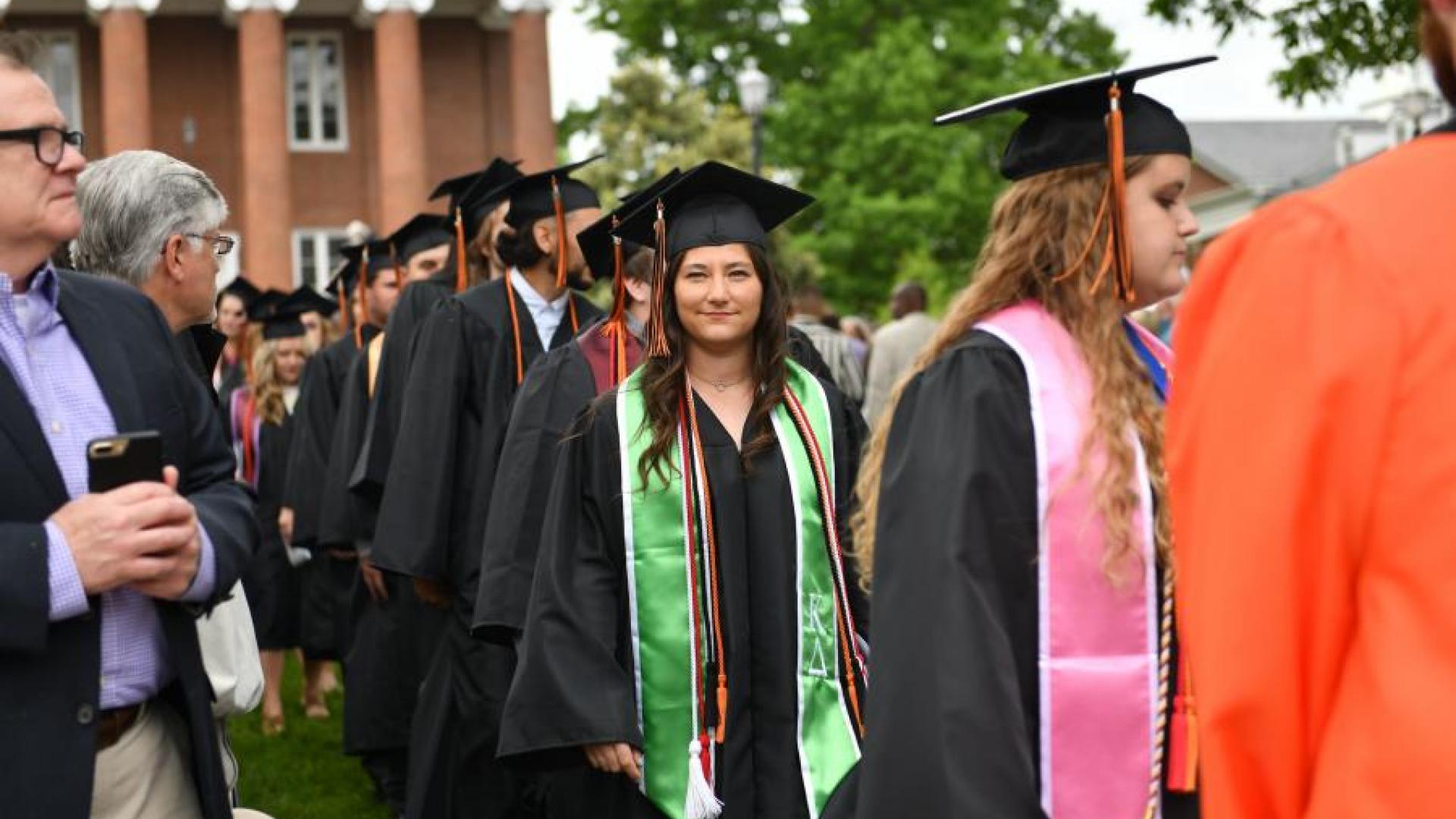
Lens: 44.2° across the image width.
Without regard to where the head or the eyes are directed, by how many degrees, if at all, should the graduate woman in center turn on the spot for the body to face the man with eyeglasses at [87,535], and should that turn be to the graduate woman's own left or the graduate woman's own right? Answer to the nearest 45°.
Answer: approximately 45° to the graduate woman's own right

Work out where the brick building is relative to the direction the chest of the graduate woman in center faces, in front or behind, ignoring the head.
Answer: behind

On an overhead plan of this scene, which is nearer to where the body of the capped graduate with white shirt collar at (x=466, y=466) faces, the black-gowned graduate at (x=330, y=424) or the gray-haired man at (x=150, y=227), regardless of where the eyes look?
the gray-haired man

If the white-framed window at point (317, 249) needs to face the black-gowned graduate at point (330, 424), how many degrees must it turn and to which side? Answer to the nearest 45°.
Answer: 0° — it already faces them

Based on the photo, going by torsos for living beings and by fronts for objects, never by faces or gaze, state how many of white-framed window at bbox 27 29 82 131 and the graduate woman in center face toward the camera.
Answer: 2

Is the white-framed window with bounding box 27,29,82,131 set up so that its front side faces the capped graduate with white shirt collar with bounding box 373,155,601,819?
yes

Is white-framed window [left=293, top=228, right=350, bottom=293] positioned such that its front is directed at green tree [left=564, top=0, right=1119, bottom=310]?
no

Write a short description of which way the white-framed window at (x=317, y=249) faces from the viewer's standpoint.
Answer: facing the viewer

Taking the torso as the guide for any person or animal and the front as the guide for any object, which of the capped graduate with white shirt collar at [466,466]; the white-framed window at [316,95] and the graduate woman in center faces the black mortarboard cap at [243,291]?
the white-framed window

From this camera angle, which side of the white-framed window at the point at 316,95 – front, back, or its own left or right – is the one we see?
front

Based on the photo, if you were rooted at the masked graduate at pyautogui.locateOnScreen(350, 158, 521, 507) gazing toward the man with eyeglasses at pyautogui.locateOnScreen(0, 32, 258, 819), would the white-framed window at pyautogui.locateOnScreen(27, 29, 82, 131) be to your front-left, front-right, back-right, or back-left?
back-right

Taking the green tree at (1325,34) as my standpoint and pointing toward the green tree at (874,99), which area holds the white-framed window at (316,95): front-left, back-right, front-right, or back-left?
front-left

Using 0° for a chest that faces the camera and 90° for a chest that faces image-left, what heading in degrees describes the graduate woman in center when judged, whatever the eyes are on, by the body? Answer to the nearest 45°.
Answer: approximately 0°

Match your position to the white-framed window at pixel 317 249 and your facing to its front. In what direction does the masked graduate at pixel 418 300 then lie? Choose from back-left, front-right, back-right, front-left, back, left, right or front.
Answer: front

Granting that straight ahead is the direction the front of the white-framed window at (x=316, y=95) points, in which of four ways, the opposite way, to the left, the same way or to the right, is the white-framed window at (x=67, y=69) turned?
the same way

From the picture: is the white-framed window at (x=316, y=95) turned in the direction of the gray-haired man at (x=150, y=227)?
yes

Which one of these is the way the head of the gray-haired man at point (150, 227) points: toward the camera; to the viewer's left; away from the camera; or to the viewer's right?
to the viewer's right

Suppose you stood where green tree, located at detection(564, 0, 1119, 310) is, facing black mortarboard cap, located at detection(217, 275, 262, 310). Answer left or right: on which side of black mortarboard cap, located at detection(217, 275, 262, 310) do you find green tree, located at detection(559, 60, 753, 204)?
right

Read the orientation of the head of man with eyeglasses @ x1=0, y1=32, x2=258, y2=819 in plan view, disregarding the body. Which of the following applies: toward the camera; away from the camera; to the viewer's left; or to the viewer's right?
to the viewer's right

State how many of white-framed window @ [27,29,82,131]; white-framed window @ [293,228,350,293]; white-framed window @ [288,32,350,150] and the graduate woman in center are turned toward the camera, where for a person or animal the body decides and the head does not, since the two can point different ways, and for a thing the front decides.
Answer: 4

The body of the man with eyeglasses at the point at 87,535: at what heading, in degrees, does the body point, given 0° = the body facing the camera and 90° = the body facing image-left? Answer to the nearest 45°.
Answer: approximately 315°
